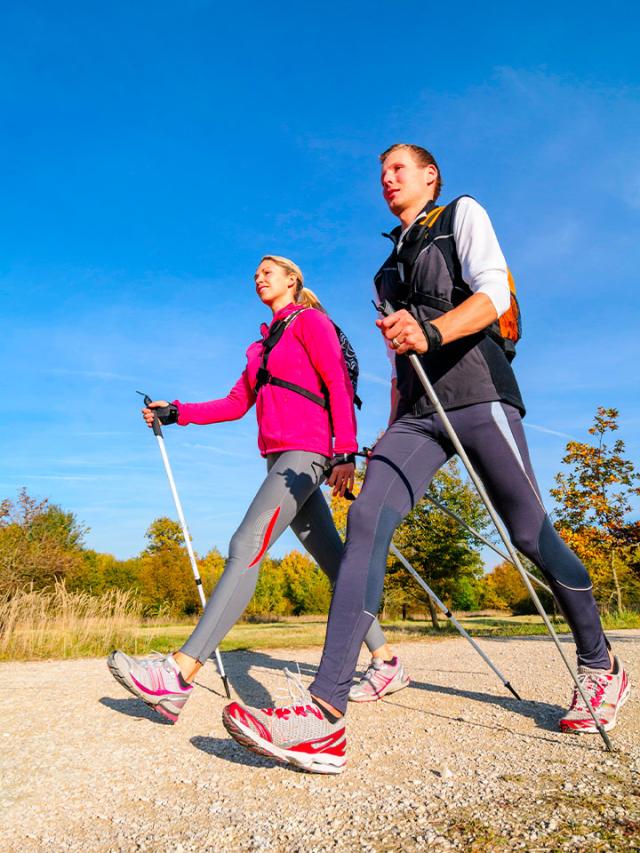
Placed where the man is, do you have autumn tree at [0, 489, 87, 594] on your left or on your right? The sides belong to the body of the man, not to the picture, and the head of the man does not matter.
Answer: on your right

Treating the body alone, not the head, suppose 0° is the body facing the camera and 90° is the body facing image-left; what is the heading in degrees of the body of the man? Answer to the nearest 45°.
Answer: approximately 45°

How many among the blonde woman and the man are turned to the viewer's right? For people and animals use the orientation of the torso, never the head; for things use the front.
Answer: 0

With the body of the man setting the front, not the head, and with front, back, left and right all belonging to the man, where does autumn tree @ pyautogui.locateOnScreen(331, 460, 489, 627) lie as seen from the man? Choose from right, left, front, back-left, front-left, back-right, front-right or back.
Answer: back-right

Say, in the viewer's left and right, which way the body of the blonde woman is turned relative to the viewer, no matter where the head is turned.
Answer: facing the viewer and to the left of the viewer

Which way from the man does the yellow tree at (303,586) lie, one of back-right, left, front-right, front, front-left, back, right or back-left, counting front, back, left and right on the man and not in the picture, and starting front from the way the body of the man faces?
back-right

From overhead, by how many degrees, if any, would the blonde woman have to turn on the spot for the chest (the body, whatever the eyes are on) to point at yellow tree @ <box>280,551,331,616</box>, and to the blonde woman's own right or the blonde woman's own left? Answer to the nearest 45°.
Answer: approximately 135° to the blonde woman's own right

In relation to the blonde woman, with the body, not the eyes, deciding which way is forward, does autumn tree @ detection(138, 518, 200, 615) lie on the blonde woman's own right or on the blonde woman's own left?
on the blonde woman's own right

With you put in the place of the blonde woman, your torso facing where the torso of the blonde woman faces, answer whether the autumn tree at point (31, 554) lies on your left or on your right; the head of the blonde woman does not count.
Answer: on your right
